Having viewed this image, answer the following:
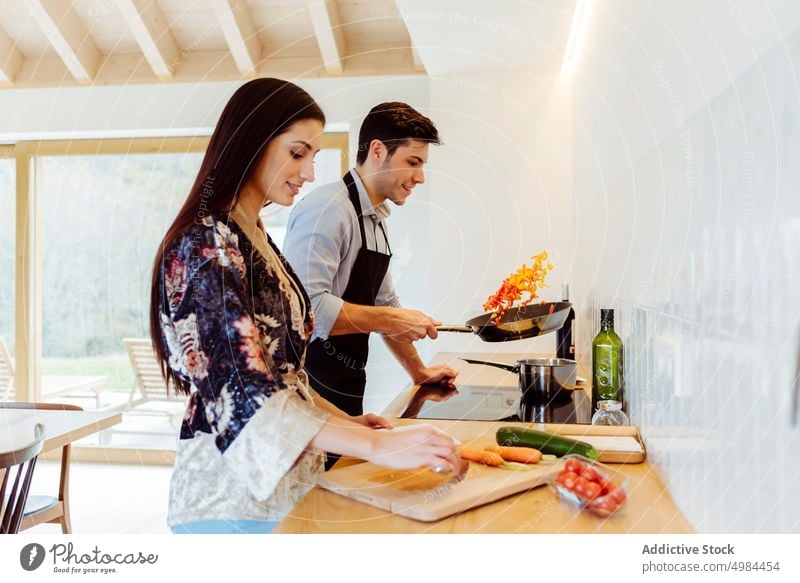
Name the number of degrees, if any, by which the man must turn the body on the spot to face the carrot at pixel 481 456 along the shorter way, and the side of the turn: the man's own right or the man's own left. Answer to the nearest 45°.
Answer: approximately 90° to the man's own right

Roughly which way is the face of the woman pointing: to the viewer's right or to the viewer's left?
to the viewer's right

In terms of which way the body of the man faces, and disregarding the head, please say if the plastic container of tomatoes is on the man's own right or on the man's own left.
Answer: on the man's own right

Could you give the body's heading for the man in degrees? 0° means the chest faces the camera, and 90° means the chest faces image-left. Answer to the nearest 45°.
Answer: approximately 270°

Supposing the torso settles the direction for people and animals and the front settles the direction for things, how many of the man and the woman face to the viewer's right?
2

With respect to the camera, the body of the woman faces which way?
to the viewer's right

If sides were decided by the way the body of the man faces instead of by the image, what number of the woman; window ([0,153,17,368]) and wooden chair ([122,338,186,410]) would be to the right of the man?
1
